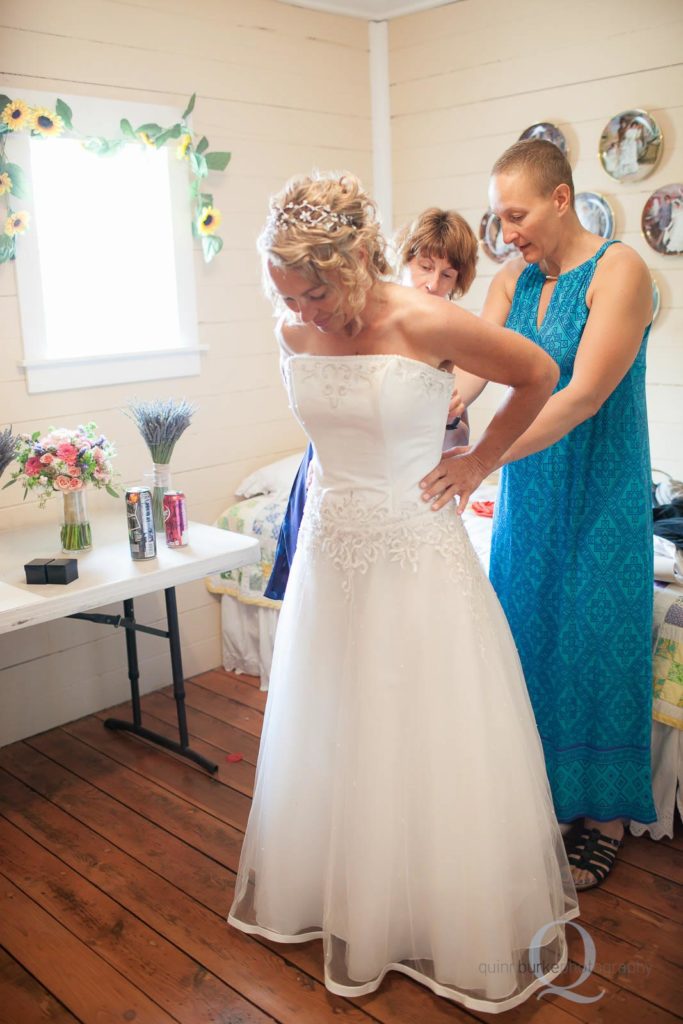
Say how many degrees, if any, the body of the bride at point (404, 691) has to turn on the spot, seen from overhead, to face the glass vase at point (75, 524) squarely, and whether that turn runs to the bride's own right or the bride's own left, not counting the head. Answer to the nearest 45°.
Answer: approximately 90° to the bride's own right

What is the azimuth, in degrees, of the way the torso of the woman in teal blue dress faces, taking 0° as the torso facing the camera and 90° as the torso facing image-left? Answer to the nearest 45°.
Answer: approximately 45°

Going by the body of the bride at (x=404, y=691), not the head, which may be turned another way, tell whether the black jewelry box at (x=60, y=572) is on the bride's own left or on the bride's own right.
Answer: on the bride's own right

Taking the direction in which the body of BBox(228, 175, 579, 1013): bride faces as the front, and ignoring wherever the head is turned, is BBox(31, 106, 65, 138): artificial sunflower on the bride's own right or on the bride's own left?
on the bride's own right

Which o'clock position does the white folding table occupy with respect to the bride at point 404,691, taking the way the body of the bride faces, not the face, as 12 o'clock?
The white folding table is roughly at 3 o'clock from the bride.
